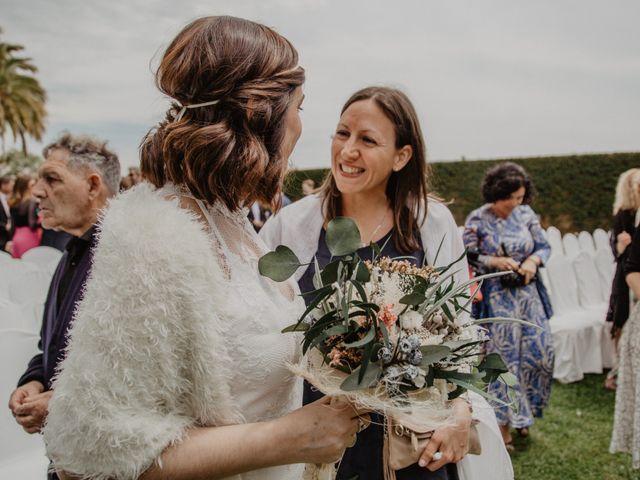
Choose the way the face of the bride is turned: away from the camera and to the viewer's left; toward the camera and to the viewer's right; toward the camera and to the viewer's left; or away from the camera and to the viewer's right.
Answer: away from the camera and to the viewer's right

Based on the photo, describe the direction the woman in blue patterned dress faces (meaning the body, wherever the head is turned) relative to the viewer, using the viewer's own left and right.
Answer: facing the viewer

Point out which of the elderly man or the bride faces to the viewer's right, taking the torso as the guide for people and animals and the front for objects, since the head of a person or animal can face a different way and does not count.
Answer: the bride

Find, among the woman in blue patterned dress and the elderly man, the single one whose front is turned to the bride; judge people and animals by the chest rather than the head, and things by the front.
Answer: the woman in blue patterned dress

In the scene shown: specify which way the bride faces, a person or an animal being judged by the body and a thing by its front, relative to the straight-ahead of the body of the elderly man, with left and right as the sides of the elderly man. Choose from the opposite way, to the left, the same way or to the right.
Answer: the opposite way

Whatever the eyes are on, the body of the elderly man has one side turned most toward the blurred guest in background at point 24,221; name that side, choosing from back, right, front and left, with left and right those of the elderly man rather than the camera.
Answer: right

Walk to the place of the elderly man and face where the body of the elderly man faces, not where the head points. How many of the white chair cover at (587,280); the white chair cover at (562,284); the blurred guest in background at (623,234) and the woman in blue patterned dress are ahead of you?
0

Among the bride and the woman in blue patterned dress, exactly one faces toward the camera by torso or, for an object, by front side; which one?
the woman in blue patterned dress

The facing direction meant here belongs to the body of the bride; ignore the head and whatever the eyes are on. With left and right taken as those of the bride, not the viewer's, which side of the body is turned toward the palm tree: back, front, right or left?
left

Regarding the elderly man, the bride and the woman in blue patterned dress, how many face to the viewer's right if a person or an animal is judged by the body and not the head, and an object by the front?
1
